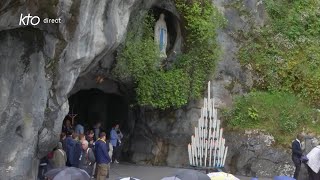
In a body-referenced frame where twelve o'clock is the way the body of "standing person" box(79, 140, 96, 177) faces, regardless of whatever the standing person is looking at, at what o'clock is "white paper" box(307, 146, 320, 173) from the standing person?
The white paper is roughly at 8 o'clock from the standing person.

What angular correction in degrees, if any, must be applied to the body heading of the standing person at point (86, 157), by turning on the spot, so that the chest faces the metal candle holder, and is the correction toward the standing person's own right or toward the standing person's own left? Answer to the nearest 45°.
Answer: approximately 135° to the standing person's own left

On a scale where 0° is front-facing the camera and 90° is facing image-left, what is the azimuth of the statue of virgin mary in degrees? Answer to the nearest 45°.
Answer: approximately 0°
